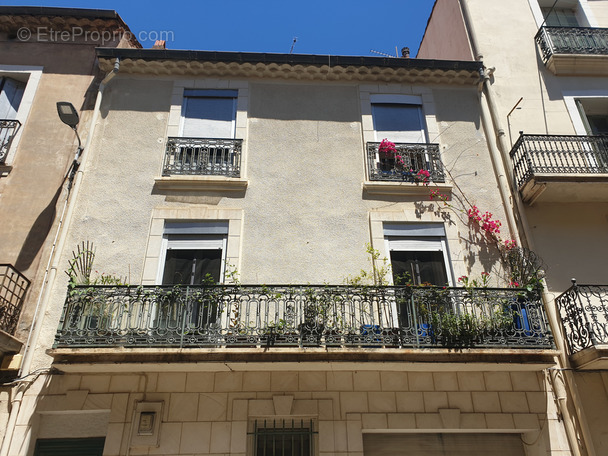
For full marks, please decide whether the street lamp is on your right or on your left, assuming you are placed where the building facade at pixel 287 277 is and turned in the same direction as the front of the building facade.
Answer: on your right

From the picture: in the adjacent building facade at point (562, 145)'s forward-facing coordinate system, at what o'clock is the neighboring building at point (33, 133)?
The neighboring building is roughly at 2 o'clock from the adjacent building facade.

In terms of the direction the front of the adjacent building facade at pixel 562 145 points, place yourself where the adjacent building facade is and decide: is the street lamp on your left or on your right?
on your right

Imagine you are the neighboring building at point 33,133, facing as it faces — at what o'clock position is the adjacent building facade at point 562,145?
The adjacent building facade is roughly at 10 o'clock from the neighboring building.

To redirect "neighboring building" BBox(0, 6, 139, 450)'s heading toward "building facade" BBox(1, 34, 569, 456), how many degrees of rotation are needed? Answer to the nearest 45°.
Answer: approximately 45° to its left

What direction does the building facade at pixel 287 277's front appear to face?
toward the camera

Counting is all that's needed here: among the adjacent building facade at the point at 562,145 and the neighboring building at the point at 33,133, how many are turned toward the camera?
2

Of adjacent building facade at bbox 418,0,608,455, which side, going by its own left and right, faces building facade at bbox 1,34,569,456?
right

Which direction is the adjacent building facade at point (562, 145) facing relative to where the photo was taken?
toward the camera

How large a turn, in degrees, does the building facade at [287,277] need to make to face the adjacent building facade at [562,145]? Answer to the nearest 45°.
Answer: approximately 90° to its left

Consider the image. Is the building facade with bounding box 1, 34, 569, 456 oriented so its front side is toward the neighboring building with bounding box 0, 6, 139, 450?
no
